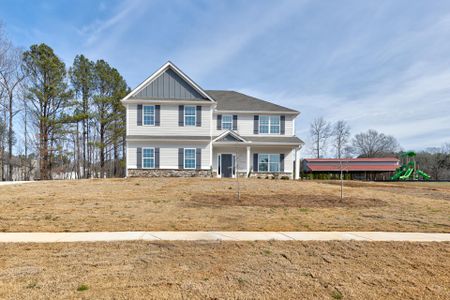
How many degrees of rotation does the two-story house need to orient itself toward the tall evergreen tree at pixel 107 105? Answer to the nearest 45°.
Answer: approximately 135° to its right

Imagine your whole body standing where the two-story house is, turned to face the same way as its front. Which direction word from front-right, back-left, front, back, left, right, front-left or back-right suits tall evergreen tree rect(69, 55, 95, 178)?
back-right

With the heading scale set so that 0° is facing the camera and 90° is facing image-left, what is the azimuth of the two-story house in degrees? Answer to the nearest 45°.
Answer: approximately 0°
